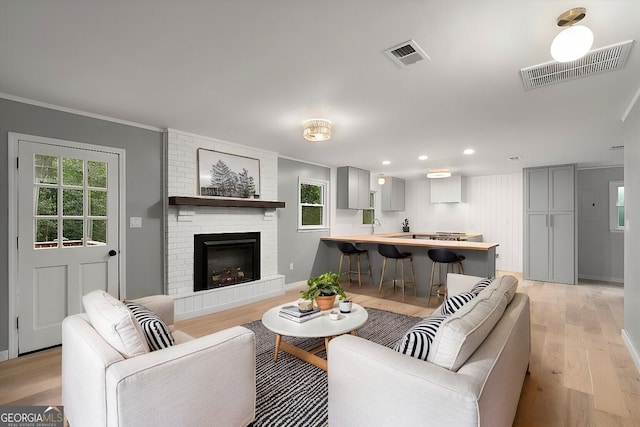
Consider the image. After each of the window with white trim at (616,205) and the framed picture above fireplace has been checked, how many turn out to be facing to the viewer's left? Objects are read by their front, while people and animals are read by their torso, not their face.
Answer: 0

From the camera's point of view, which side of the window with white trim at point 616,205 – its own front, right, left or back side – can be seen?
front

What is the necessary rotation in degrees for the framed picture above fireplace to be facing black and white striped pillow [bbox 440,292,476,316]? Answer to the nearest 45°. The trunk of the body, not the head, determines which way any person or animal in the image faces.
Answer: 0° — it already faces it

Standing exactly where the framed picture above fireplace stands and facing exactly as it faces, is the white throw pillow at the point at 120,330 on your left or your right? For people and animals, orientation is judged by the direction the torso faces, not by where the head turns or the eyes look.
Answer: on your right

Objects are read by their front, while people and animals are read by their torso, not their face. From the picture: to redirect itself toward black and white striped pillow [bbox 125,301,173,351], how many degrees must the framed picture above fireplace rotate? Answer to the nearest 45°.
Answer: approximately 45° to its right

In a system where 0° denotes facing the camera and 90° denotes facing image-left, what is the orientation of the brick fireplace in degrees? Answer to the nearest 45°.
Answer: approximately 315°

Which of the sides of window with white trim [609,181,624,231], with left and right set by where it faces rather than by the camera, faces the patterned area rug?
front

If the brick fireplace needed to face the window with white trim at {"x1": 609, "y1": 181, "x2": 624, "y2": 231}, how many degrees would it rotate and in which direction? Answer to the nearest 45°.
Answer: approximately 45° to its left

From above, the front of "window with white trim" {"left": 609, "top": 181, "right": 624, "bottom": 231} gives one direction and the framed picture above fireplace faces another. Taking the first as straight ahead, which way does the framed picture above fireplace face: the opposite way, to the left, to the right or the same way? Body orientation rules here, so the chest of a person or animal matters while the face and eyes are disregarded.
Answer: to the left

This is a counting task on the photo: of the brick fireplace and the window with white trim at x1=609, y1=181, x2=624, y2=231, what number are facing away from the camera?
0

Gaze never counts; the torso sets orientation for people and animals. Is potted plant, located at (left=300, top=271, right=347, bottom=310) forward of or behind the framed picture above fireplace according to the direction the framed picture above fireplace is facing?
forward

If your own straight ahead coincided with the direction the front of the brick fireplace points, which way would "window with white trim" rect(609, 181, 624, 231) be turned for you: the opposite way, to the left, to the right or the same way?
to the right

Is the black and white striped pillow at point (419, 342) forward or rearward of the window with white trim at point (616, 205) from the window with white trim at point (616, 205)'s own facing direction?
forward
